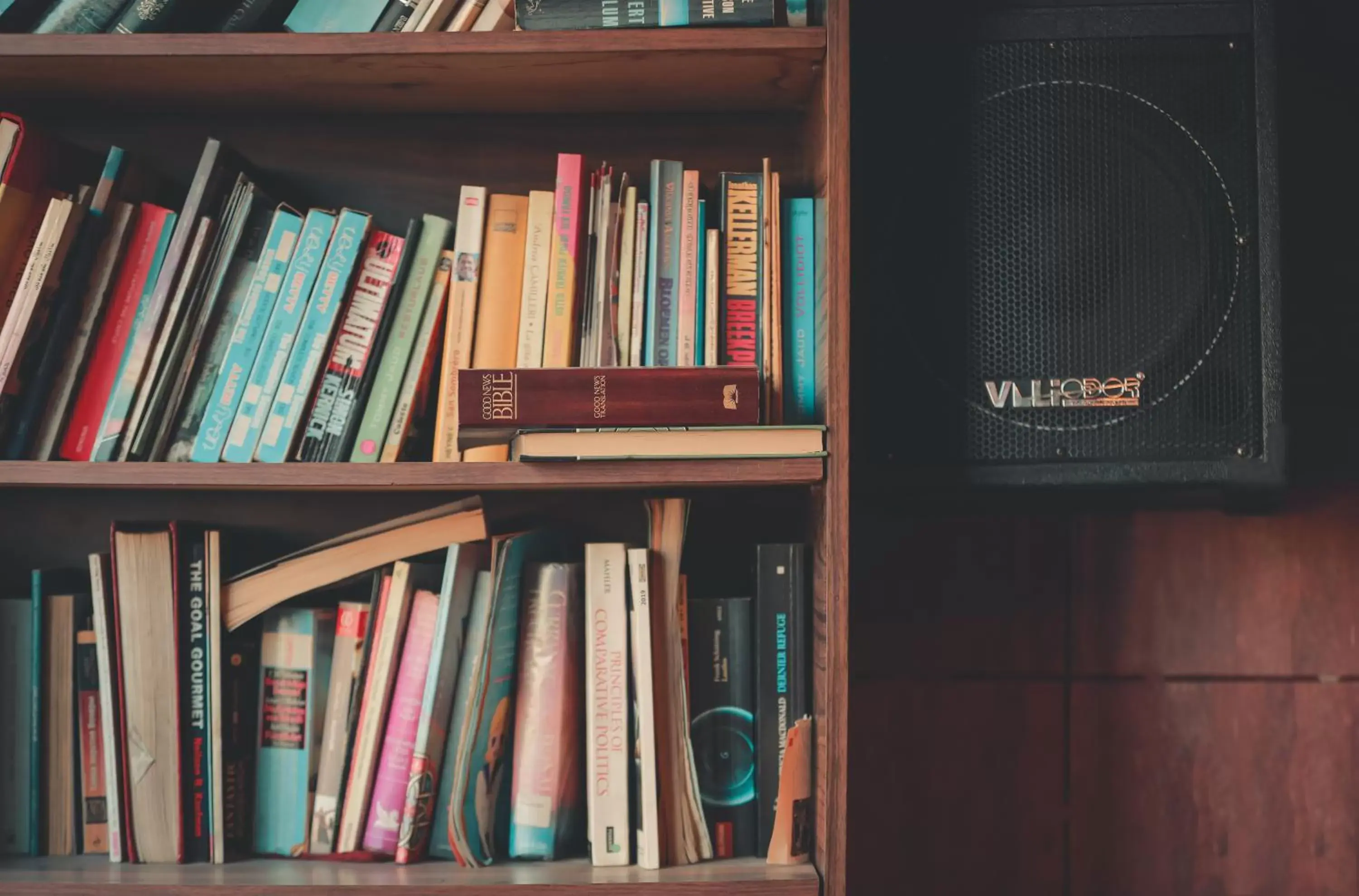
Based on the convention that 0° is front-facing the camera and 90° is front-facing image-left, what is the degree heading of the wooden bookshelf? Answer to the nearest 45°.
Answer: approximately 0°

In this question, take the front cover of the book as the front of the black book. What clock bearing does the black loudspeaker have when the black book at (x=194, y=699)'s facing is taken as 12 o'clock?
The black loudspeaker is roughly at 1 o'clock from the black book.

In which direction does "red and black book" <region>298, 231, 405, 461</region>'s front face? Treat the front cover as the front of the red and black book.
to the viewer's right

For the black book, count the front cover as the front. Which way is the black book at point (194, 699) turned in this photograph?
to the viewer's right
